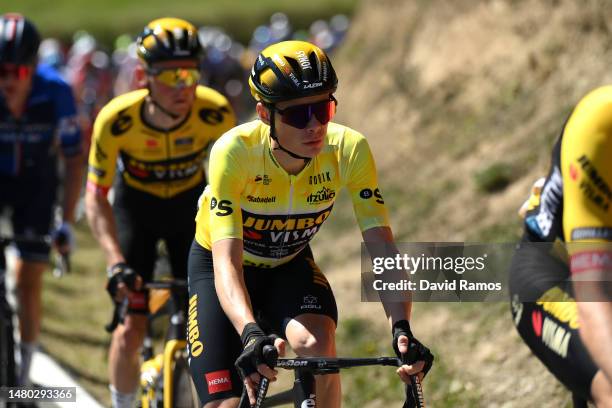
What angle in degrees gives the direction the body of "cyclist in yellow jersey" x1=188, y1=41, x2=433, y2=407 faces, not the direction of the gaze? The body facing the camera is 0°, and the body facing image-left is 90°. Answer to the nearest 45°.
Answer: approximately 315°

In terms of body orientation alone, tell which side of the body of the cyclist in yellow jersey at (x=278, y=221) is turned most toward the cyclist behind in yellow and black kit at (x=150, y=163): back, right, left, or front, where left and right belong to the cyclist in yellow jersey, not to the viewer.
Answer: back

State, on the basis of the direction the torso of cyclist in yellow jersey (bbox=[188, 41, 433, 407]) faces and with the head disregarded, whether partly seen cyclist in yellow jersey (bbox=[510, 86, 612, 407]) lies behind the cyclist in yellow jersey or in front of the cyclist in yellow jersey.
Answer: in front

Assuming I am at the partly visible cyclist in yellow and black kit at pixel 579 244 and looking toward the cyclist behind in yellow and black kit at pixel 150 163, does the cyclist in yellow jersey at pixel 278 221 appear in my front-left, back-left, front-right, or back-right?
front-left
